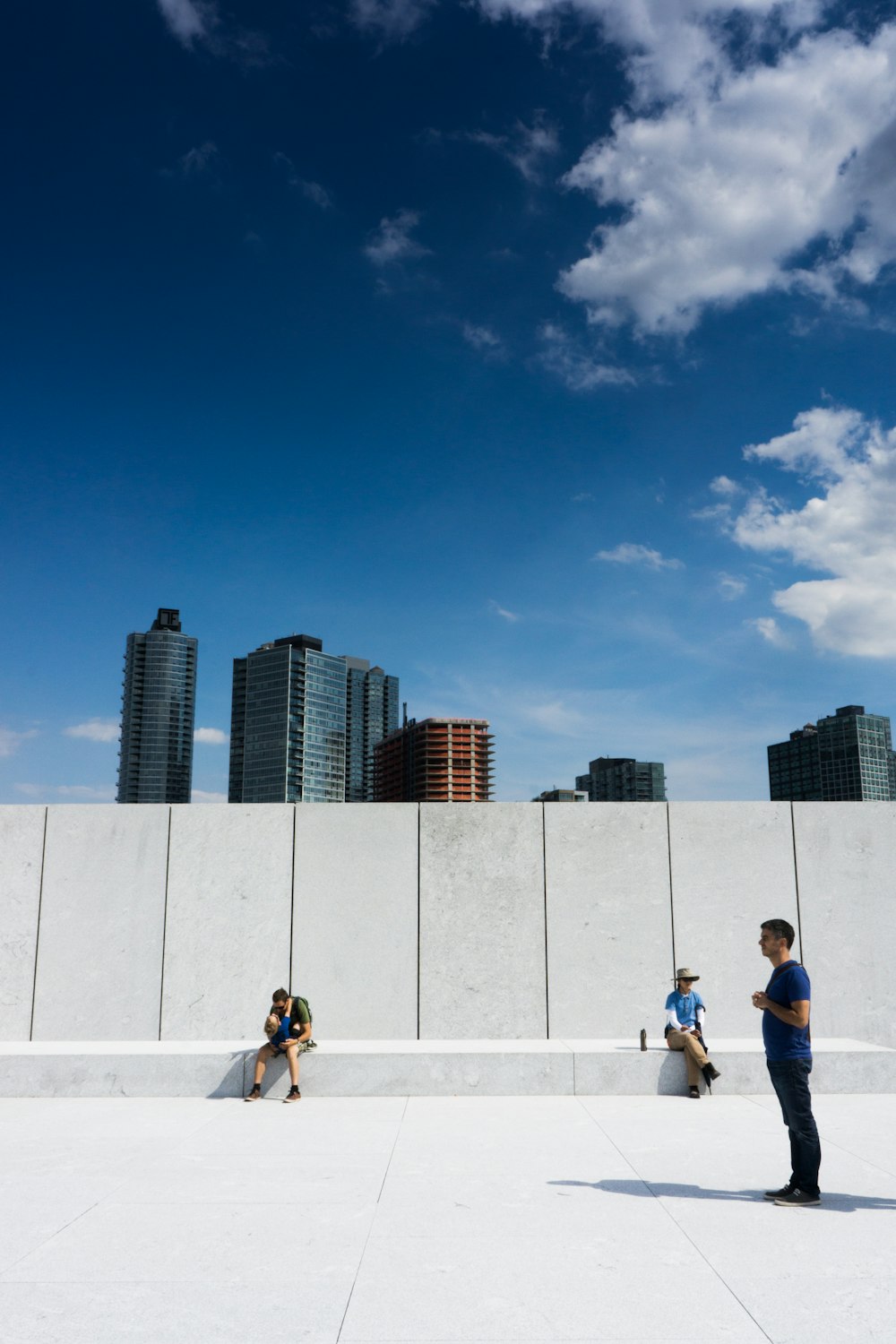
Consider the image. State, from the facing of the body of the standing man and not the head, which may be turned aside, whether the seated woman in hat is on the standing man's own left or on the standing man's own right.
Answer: on the standing man's own right

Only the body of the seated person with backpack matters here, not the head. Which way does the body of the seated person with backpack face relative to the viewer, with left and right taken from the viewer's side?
facing the viewer and to the left of the viewer

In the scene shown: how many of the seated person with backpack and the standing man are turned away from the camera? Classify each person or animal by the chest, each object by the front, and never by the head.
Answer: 0

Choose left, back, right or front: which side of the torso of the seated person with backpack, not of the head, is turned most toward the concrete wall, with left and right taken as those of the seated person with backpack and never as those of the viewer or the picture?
back

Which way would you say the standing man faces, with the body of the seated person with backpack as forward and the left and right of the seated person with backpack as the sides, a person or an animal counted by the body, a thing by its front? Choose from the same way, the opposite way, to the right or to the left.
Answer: to the right

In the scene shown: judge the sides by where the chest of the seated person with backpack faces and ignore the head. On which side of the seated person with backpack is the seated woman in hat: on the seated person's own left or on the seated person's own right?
on the seated person's own left

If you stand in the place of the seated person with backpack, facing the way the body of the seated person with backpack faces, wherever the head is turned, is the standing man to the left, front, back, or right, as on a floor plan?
left

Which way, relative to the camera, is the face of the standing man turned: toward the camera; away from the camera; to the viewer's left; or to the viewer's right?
to the viewer's left

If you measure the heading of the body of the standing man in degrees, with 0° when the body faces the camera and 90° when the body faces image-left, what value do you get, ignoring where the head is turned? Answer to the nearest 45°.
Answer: approximately 90°
